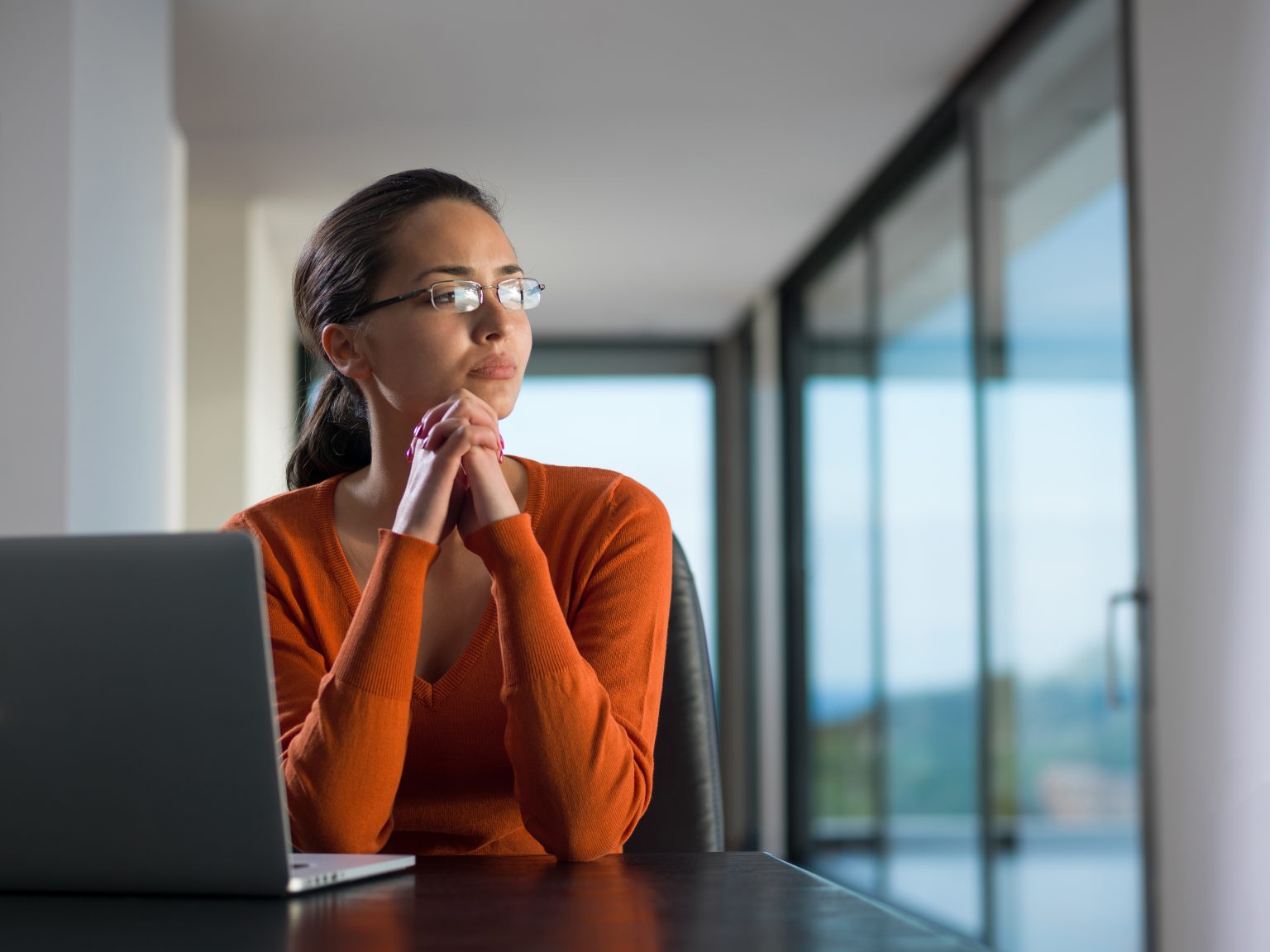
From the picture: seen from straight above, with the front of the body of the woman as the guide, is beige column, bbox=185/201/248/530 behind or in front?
behind

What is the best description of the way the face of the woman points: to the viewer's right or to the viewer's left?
to the viewer's right

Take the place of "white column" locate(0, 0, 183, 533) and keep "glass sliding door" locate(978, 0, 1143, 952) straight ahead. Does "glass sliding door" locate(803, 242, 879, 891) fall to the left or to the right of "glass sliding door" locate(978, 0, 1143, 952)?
left

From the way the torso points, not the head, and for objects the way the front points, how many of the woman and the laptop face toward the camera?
1

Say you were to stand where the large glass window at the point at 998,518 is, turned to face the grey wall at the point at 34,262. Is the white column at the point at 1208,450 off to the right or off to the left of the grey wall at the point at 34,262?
left

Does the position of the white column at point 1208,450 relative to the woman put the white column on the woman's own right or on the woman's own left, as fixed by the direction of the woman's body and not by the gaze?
on the woman's own left

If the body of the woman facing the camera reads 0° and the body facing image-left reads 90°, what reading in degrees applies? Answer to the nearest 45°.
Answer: approximately 0°

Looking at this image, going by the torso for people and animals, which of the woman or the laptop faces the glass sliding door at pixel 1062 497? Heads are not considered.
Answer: the laptop

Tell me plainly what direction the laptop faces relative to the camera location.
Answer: facing away from the viewer and to the right of the viewer

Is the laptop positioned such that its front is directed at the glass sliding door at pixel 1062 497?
yes
